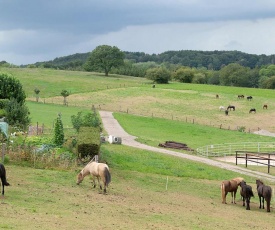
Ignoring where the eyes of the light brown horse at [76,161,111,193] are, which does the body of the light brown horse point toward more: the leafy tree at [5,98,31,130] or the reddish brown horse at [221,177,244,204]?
the leafy tree

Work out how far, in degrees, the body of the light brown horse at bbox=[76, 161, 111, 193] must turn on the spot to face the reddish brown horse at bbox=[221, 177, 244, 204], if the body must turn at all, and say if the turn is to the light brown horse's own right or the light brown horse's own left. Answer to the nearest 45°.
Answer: approximately 135° to the light brown horse's own right

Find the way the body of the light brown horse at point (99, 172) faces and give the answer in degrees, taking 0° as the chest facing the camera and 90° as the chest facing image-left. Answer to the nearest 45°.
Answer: approximately 135°

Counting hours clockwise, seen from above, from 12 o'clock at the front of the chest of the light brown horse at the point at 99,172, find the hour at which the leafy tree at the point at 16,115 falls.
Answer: The leafy tree is roughly at 1 o'clock from the light brown horse.

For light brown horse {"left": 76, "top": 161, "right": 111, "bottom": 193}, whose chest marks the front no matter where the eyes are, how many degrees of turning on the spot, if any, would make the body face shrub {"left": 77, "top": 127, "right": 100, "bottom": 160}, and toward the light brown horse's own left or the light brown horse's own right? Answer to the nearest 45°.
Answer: approximately 45° to the light brown horse's own right

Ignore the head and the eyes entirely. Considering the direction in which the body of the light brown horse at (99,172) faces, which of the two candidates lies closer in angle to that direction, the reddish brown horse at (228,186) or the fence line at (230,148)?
the fence line

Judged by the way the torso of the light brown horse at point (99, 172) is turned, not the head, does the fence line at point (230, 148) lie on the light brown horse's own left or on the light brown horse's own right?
on the light brown horse's own right

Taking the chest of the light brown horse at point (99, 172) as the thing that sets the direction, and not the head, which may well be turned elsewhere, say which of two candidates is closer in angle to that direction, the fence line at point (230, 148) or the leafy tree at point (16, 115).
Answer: the leafy tree

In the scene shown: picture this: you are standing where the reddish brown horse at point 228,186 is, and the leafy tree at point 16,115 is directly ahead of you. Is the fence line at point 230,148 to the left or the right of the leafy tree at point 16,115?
right

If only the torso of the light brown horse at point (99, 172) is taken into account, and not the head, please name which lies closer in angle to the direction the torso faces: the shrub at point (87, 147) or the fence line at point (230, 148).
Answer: the shrub

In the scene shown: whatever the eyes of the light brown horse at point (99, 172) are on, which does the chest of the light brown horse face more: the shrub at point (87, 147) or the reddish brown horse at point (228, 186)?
the shrub
